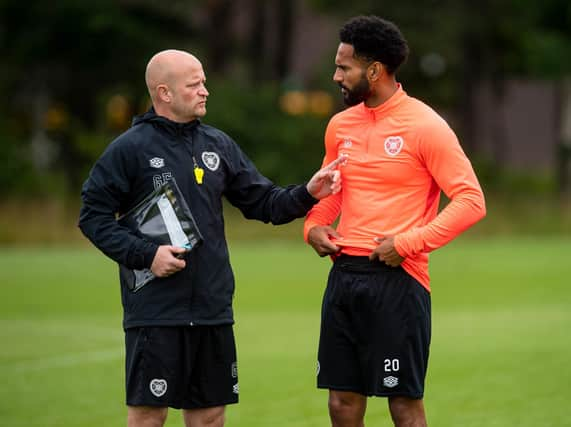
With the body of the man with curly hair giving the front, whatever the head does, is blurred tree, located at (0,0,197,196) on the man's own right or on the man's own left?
on the man's own right

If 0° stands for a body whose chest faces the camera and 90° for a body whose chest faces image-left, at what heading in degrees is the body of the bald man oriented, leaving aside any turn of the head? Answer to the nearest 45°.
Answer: approximately 315°

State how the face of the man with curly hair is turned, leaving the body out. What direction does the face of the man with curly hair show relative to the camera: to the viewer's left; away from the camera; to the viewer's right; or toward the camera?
to the viewer's left

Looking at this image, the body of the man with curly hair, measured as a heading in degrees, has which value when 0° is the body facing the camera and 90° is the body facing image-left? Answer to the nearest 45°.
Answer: approximately 45°

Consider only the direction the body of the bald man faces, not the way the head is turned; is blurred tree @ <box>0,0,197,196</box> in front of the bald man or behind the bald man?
behind

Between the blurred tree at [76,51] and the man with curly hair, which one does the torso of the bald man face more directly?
the man with curly hair

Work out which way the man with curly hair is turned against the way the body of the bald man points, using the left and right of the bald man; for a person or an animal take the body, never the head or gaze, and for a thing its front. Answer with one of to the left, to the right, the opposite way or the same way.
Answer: to the right

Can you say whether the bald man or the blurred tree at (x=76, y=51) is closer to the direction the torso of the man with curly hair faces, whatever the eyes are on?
the bald man

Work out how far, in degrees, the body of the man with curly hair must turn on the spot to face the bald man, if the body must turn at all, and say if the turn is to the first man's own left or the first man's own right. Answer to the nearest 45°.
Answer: approximately 45° to the first man's own right

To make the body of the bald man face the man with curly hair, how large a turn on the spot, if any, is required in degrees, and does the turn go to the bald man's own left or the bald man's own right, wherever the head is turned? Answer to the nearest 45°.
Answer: approximately 45° to the bald man's own left
